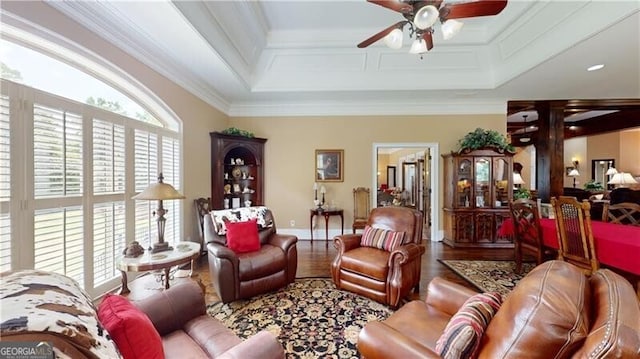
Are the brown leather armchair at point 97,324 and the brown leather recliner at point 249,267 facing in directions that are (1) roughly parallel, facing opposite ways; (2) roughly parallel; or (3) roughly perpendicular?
roughly perpendicular

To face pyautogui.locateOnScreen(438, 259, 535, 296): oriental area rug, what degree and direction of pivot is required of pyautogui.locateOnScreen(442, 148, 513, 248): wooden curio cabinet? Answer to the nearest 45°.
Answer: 0° — it already faces it

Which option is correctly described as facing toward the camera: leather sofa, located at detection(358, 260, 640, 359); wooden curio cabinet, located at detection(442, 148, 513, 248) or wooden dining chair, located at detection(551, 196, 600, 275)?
the wooden curio cabinet

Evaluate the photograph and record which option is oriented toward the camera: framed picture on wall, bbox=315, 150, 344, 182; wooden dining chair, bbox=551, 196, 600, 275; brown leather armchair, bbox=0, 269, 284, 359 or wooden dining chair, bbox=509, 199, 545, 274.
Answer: the framed picture on wall

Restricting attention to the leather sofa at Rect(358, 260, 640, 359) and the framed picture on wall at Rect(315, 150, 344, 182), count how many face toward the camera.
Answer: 1

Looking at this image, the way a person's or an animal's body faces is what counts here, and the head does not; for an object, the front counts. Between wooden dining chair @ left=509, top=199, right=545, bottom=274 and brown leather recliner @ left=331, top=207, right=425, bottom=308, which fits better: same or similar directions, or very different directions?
very different directions

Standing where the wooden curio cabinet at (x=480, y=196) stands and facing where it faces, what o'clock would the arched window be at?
The arched window is roughly at 1 o'clock from the wooden curio cabinet.

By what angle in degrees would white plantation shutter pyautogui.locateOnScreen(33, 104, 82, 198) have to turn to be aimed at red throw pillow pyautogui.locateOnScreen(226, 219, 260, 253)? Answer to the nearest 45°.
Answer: approximately 45° to its left

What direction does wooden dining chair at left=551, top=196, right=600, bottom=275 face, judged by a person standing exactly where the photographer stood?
facing away from the viewer and to the right of the viewer

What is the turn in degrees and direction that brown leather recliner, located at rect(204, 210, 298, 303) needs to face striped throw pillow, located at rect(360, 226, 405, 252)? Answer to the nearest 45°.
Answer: approximately 45° to its left

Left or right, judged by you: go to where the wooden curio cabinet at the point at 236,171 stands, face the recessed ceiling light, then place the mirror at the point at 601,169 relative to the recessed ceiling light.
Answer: left

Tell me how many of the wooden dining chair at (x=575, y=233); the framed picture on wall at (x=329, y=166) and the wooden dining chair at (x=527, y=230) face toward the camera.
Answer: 1

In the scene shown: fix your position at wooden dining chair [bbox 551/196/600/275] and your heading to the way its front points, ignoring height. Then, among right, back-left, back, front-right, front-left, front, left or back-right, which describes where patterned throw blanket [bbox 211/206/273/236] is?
back

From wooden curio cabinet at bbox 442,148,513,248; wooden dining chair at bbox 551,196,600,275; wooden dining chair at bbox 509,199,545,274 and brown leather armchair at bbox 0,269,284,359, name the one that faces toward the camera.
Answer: the wooden curio cabinet

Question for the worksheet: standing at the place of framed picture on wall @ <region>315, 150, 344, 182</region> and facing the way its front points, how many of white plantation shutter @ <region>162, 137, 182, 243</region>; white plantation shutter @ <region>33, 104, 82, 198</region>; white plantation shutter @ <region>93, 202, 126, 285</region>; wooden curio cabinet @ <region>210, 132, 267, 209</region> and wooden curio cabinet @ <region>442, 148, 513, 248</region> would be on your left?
1

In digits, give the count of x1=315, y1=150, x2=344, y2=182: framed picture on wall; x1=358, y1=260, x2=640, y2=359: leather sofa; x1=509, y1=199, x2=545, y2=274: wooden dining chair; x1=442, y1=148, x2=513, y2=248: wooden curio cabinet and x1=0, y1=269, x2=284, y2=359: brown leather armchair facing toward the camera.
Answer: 2

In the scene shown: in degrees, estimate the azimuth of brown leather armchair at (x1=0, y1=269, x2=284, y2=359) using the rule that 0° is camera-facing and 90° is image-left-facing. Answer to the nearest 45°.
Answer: approximately 225°

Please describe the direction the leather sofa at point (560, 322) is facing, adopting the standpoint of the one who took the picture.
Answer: facing away from the viewer and to the left of the viewer

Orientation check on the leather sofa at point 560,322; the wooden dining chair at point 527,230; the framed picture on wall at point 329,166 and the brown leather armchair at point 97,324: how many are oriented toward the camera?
1
